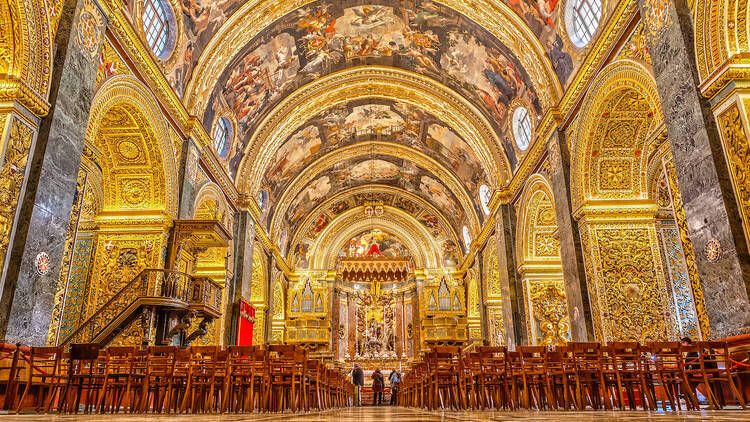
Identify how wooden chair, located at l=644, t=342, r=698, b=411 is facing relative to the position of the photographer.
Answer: facing away from the viewer and to the left of the viewer

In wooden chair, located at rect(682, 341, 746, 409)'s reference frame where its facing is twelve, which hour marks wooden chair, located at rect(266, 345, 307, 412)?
wooden chair, located at rect(266, 345, 307, 412) is roughly at 10 o'clock from wooden chair, located at rect(682, 341, 746, 409).

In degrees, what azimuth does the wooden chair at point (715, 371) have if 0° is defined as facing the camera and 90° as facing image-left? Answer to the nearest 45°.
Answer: approximately 135°

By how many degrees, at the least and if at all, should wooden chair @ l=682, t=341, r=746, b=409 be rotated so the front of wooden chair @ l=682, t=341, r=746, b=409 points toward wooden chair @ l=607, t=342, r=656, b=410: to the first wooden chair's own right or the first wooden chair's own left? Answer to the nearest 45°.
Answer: approximately 45° to the first wooden chair's own left

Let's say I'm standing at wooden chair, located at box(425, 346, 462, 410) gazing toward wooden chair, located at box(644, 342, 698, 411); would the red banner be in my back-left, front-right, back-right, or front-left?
back-left

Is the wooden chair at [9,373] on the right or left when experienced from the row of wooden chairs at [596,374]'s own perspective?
on its left

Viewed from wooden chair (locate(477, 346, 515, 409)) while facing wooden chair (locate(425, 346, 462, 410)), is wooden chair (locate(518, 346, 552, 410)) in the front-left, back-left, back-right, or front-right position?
back-right

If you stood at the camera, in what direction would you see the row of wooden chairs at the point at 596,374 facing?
facing away from the viewer
